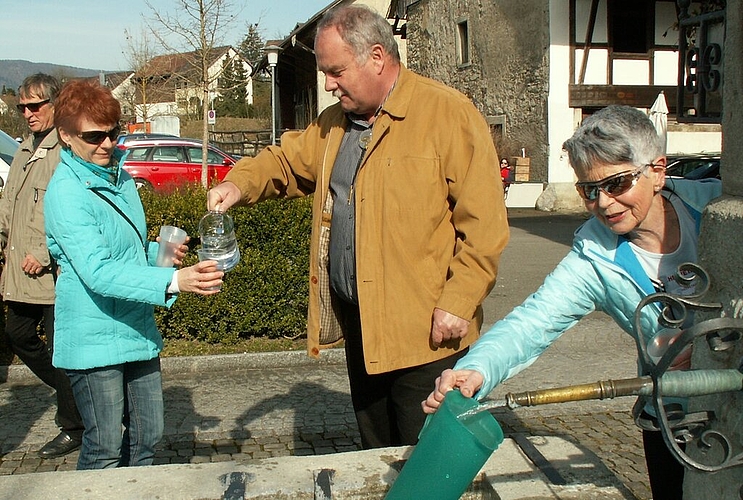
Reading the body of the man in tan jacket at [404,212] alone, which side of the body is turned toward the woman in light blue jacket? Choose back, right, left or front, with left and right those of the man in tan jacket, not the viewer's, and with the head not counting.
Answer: left

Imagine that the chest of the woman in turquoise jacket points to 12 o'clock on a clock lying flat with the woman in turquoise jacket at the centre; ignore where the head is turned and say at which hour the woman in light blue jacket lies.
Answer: The woman in light blue jacket is roughly at 12 o'clock from the woman in turquoise jacket.

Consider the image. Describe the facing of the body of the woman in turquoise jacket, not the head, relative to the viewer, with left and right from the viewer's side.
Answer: facing the viewer and to the right of the viewer

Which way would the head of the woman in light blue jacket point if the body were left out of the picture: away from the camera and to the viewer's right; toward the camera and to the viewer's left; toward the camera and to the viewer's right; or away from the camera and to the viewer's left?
toward the camera and to the viewer's left

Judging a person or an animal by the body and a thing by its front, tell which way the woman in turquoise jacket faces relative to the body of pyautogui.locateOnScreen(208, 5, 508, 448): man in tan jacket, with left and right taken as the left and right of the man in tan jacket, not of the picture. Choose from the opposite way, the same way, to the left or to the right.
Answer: to the left

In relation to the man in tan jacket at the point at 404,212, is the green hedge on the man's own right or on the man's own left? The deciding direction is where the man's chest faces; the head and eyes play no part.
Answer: on the man's own right

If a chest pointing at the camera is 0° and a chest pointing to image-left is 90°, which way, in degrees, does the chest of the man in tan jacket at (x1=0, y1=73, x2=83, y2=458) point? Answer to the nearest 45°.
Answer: approximately 45°
